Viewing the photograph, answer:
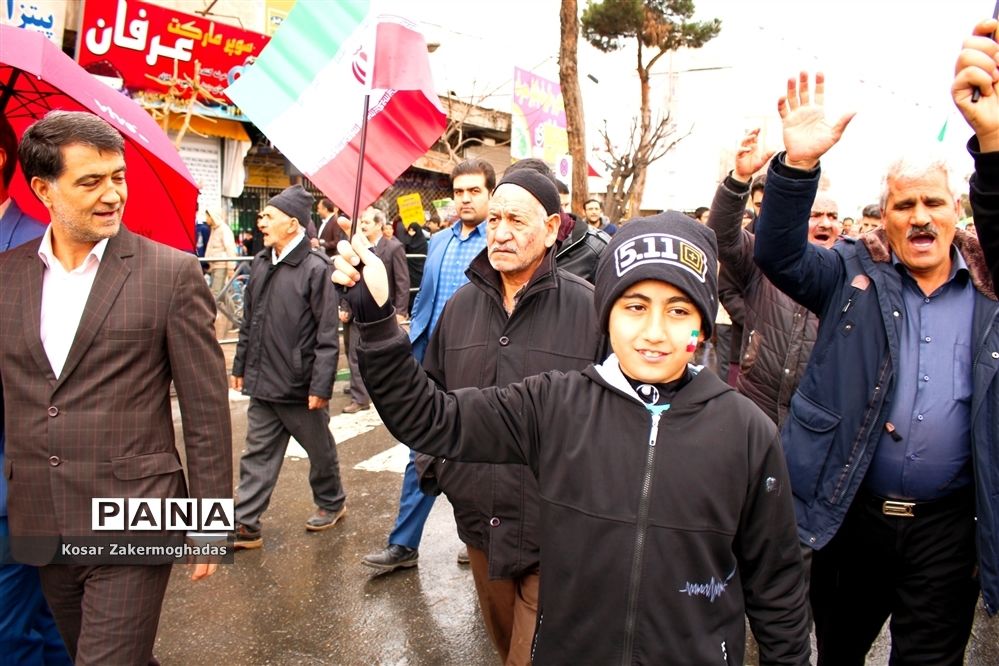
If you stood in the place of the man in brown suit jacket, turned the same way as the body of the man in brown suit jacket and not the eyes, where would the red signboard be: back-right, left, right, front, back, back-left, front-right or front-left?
back-right

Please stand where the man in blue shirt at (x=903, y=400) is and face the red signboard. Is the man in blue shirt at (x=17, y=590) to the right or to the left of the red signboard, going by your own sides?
left

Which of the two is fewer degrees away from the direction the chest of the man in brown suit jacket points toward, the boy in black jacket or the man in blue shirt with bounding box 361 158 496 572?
the boy in black jacket

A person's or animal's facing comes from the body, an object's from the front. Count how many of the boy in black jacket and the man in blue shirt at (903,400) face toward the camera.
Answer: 2

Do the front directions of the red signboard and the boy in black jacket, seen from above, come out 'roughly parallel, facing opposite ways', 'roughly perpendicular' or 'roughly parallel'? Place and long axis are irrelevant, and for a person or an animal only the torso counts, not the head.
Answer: roughly perpendicular

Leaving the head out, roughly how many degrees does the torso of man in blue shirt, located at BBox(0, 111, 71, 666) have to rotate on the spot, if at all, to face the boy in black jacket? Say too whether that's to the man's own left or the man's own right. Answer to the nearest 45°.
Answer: approximately 90° to the man's own left

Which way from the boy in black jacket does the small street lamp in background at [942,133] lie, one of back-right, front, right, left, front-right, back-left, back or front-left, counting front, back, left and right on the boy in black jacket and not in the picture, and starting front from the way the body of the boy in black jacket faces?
back-left

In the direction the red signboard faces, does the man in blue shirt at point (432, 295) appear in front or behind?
in front

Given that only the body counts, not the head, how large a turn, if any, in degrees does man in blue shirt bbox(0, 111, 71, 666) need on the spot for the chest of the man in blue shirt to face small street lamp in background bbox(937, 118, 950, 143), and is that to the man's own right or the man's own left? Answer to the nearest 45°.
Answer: approximately 90° to the man's own left

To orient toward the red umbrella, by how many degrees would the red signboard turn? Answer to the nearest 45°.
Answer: approximately 45° to its right

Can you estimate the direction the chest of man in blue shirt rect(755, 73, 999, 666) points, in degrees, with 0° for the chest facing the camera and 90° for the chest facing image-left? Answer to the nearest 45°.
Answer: approximately 0°
